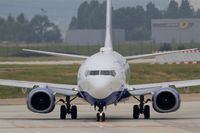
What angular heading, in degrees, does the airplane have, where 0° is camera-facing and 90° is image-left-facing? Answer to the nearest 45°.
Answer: approximately 0°
